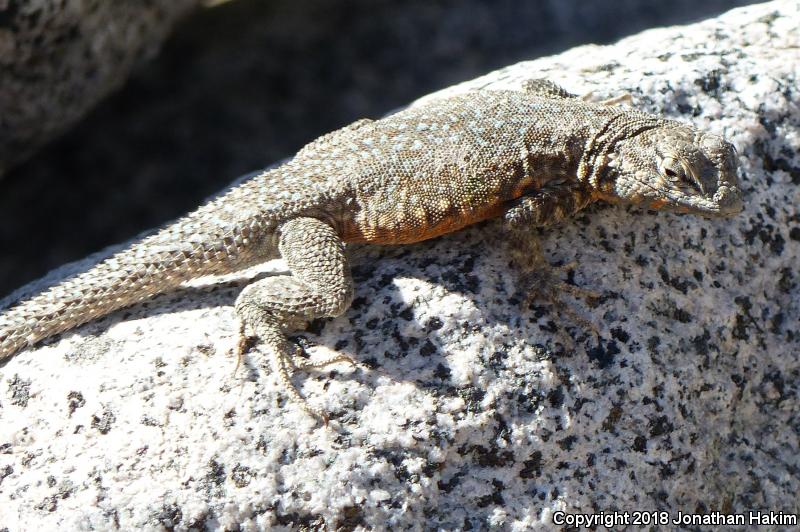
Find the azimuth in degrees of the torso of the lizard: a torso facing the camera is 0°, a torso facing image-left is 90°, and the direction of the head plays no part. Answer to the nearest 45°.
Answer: approximately 270°
